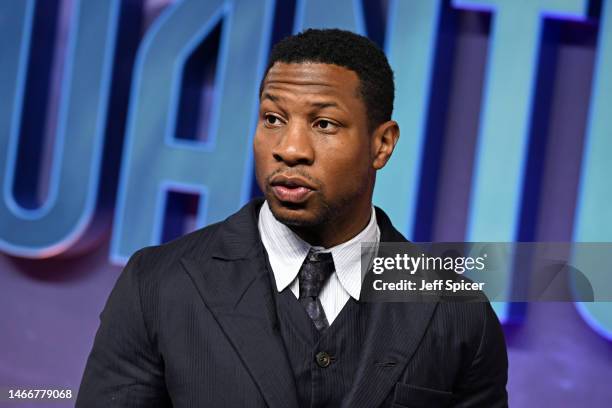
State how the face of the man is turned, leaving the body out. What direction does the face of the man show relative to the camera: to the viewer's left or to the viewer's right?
to the viewer's left

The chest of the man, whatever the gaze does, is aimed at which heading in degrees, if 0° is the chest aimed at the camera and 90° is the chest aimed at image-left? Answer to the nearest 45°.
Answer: approximately 0°
